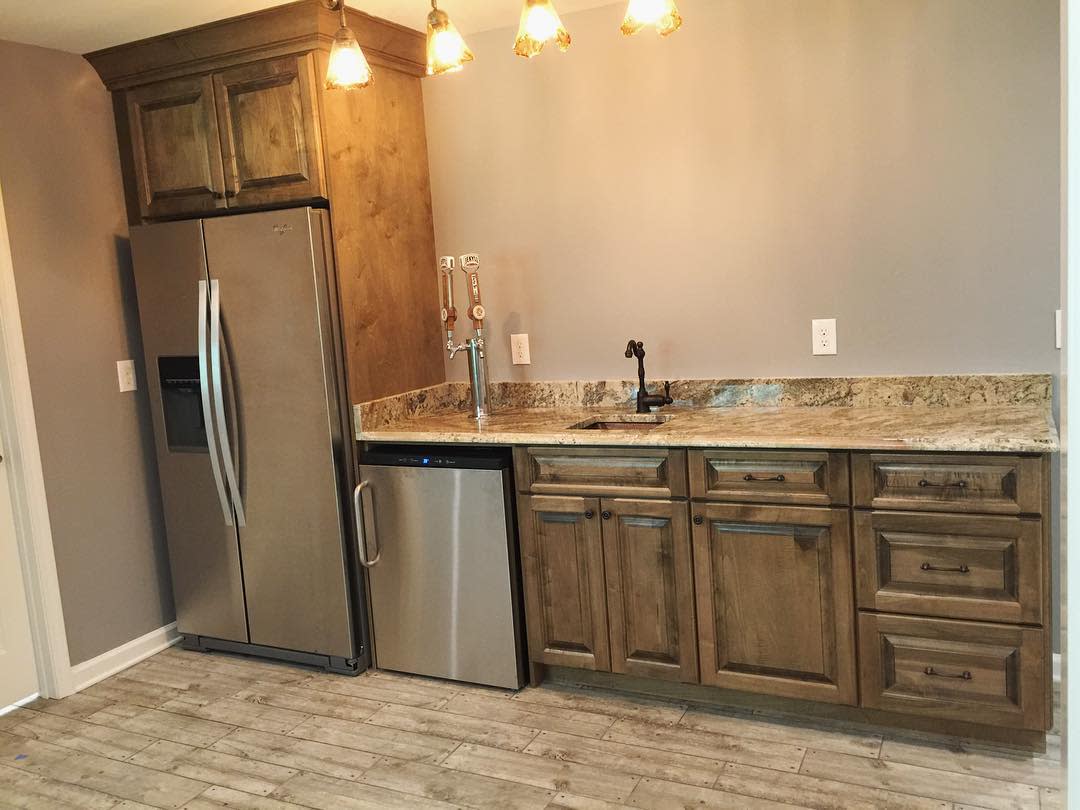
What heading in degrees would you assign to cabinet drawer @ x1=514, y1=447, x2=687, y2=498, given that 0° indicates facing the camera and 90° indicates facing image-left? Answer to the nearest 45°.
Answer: approximately 0°

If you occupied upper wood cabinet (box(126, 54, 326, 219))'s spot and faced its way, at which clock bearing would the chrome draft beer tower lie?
The chrome draft beer tower is roughly at 8 o'clock from the upper wood cabinet.

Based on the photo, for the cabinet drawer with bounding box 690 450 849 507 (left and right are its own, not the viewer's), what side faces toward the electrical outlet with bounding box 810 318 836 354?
back

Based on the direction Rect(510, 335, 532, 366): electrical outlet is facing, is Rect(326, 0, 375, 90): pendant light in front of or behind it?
in front

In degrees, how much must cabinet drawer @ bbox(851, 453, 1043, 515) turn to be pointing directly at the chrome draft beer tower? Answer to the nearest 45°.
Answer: approximately 90° to its right

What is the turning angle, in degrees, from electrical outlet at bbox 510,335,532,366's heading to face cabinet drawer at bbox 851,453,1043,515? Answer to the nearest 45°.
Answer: approximately 45° to its left

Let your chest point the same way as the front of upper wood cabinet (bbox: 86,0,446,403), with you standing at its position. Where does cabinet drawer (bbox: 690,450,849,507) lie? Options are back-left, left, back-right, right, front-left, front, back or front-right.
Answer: left

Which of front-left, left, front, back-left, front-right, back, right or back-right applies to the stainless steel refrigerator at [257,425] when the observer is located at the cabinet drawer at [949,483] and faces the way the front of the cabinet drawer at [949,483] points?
right

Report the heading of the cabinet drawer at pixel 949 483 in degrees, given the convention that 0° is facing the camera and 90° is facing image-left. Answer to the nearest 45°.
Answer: approximately 0°

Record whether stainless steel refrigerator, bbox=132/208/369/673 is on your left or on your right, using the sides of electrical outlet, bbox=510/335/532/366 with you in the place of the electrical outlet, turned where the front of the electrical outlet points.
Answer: on your right
